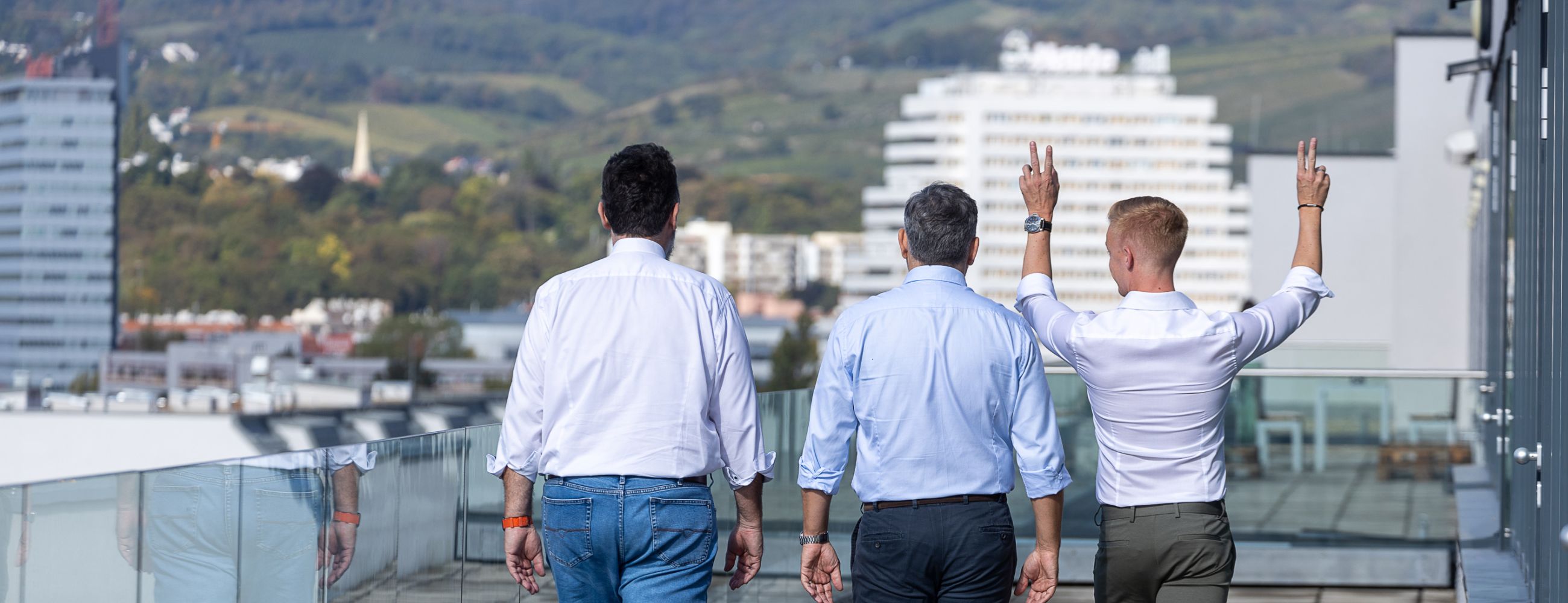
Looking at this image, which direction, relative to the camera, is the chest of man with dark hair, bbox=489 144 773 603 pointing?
away from the camera

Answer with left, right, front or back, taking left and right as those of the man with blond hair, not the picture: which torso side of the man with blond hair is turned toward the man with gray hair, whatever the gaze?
left

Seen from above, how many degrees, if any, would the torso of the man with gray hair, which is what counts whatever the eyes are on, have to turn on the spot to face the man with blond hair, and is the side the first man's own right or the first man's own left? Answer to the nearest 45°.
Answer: approximately 90° to the first man's own right

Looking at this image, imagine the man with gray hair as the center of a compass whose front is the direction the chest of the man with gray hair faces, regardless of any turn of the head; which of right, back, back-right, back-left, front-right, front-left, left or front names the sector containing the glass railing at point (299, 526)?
left

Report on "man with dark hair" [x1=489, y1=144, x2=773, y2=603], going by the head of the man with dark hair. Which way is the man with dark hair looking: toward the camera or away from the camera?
away from the camera

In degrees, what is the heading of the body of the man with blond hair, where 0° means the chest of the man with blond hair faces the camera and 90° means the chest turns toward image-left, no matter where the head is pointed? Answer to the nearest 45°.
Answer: approximately 180°

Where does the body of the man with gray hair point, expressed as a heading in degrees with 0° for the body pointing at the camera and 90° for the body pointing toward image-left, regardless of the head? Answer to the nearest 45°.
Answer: approximately 180°

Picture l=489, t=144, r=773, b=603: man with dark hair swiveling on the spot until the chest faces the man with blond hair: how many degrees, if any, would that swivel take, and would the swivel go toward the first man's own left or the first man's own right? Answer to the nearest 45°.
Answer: approximately 90° to the first man's own right

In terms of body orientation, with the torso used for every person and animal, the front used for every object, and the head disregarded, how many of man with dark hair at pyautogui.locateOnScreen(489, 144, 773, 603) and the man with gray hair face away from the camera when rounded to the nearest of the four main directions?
2

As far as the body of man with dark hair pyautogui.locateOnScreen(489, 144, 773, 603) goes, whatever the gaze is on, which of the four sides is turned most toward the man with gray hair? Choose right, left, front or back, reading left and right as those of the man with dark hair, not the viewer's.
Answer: right
